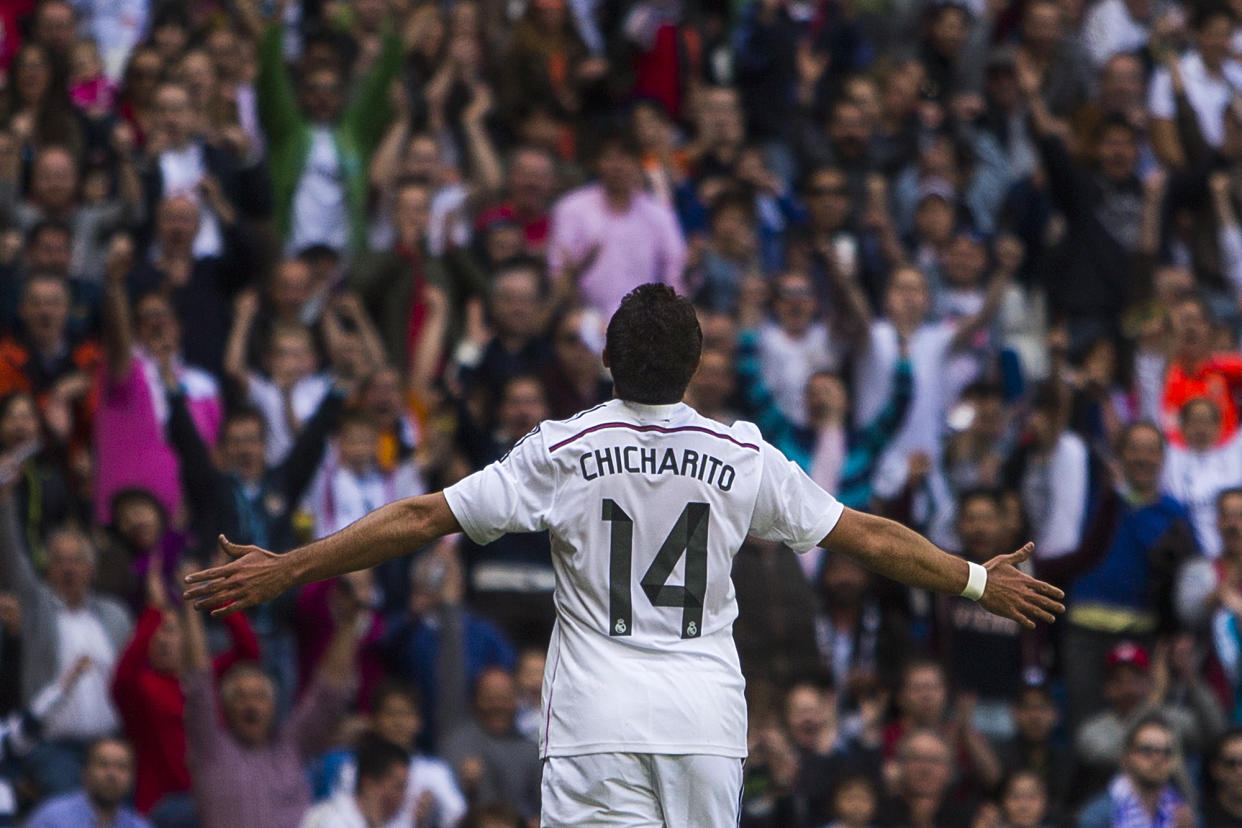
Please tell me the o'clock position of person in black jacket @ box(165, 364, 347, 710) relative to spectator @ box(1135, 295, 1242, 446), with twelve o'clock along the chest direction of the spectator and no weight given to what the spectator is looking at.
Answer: The person in black jacket is roughly at 2 o'clock from the spectator.

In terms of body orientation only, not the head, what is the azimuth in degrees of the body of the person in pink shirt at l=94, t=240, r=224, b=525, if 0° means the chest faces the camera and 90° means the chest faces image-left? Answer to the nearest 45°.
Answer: approximately 315°

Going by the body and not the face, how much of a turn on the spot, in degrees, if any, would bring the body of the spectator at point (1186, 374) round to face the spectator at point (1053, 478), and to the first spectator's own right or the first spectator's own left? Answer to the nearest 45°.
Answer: approximately 45° to the first spectator's own right

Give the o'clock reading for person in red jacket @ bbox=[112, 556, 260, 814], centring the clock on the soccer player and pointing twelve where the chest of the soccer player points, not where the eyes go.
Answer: The person in red jacket is roughly at 11 o'clock from the soccer player.

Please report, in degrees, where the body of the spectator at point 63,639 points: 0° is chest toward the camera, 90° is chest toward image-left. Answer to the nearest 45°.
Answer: approximately 0°

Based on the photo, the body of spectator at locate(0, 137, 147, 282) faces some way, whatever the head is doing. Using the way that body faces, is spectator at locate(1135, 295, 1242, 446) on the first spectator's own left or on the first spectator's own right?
on the first spectator's own left

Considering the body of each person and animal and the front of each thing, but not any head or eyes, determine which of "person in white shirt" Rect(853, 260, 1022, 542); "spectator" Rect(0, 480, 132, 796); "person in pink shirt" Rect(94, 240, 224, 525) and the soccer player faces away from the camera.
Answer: the soccer player

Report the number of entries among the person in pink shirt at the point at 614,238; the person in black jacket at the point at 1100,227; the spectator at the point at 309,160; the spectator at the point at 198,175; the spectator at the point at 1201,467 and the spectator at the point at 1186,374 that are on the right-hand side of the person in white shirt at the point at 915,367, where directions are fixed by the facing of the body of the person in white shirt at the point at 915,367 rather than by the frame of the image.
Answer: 3

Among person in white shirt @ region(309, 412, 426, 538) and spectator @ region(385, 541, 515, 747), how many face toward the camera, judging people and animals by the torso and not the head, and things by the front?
2
